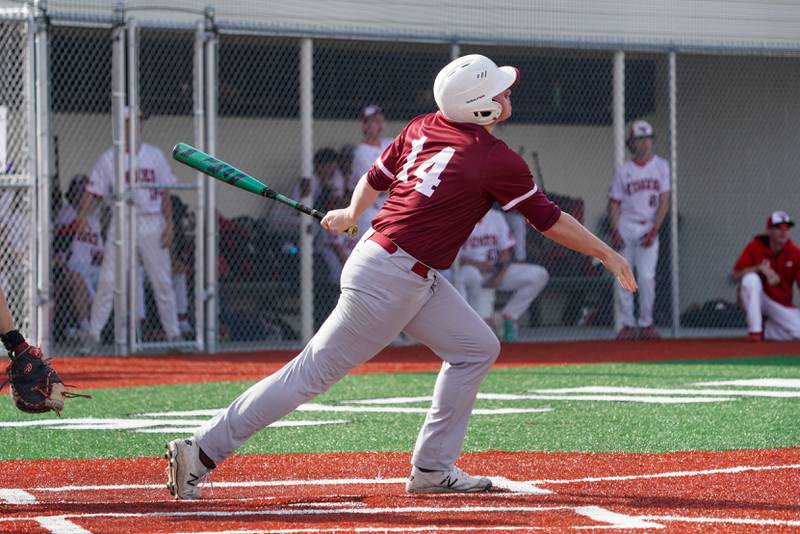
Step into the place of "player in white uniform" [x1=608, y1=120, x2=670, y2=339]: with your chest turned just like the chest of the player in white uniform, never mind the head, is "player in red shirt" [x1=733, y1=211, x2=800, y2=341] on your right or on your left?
on your left

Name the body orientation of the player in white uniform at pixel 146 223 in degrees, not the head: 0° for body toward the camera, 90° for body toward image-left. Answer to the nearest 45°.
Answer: approximately 0°

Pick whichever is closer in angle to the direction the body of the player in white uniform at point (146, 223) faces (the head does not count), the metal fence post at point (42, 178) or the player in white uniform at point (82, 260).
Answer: the metal fence post

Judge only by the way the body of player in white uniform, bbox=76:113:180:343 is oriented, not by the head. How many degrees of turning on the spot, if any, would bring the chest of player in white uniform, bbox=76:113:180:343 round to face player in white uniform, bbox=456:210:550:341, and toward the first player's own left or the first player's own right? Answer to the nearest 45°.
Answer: approximately 90° to the first player's own left

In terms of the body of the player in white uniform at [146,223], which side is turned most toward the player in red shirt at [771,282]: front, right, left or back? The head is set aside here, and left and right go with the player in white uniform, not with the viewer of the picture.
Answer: left
